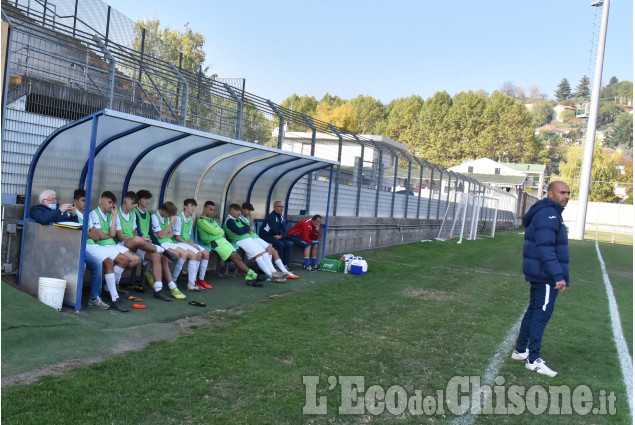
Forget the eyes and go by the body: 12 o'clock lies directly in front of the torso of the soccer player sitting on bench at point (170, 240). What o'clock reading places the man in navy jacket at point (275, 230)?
The man in navy jacket is roughly at 9 o'clock from the soccer player sitting on bench.

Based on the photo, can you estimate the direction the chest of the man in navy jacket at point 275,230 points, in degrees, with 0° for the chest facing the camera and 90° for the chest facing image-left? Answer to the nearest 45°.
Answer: approximately 315°

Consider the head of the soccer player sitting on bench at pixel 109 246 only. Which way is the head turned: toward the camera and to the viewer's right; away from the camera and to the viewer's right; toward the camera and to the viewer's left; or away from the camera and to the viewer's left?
toward the camera and to the viewer's right

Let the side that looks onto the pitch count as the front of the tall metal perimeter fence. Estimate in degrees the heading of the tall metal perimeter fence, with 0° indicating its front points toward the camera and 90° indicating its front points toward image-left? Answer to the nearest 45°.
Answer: approximately 315°

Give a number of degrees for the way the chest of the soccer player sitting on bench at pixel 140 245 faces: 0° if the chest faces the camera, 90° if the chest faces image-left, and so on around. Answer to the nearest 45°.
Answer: approximately 315°

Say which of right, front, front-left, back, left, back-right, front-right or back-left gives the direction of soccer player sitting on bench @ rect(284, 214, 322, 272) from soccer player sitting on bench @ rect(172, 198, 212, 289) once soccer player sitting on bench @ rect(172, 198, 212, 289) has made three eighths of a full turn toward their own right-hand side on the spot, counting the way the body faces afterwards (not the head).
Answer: back-right

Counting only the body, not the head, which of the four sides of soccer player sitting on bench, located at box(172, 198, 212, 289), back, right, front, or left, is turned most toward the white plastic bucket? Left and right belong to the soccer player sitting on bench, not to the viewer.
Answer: right

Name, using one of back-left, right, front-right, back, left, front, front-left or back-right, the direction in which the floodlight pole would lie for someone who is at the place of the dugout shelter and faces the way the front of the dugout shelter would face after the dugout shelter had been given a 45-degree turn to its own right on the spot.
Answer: back-left
